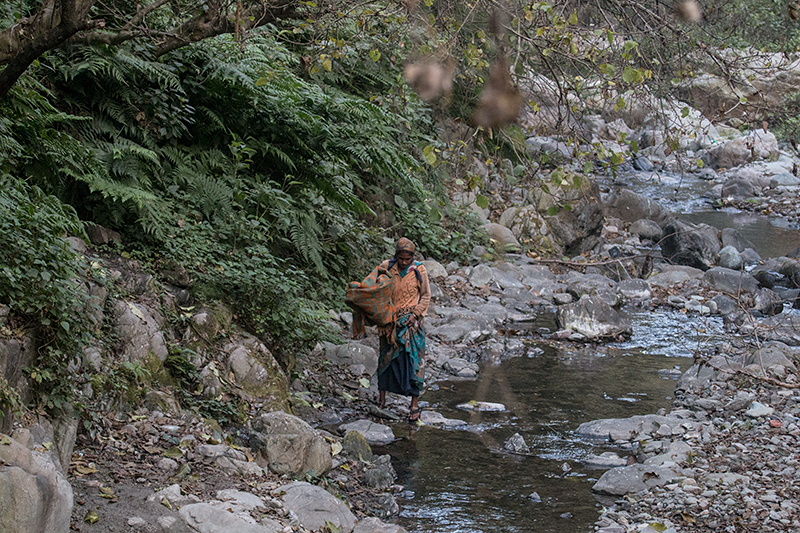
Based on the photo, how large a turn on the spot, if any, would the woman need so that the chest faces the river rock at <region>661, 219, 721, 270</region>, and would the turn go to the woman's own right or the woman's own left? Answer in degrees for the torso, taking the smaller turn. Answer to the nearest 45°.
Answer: approximately 135° to the woman's own left

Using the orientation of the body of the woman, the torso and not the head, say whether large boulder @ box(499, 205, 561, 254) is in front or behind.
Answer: behind

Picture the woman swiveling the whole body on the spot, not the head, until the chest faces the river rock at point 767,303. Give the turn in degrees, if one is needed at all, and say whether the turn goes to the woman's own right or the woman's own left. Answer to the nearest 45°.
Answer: approximately 135° to the woman's own left

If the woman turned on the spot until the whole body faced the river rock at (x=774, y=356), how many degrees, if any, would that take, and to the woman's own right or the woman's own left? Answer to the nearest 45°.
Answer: approximately 90° to the woman's own left

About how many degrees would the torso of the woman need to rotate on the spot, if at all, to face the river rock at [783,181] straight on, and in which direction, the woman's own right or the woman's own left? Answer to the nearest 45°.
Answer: approximately 135° to the woman's own left

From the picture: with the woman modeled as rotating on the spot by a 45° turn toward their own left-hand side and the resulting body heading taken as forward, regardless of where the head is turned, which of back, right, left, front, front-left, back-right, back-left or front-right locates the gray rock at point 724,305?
left

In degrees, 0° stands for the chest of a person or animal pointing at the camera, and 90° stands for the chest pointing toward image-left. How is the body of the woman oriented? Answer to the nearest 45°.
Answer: approximately 0°

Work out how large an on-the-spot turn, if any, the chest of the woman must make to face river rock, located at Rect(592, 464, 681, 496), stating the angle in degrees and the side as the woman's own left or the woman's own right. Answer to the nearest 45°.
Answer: approximately 45° to the woman's own left

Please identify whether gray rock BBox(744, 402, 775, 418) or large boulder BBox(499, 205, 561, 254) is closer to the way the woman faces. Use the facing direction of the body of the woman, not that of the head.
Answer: the gray rock

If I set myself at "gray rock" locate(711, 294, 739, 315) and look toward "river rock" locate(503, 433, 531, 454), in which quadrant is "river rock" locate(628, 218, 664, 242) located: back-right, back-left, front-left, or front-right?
back-right

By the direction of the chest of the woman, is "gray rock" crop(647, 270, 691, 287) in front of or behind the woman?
behind

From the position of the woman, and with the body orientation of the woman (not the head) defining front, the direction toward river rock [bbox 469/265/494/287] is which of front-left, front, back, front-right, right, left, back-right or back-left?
back

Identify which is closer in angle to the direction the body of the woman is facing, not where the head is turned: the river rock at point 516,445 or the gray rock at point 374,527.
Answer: the gray rock

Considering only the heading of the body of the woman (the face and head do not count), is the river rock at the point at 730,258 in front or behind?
behind

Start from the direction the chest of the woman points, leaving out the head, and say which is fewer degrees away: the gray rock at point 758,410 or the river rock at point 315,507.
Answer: the river rock

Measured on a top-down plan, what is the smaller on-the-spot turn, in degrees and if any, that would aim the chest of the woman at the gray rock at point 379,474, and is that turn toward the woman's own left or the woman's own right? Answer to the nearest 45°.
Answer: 0° — they already face it
